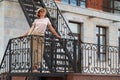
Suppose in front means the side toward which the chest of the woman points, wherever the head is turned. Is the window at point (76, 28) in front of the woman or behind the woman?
behind

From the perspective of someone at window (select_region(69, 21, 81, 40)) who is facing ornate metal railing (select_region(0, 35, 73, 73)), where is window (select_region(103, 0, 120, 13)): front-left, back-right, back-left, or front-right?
back-left

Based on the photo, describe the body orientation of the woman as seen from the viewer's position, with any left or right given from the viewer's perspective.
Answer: facing the viewer

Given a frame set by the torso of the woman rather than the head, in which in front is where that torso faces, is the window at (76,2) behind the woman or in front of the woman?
behind
